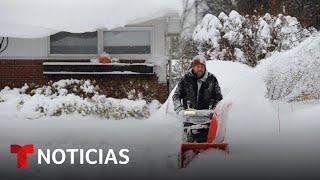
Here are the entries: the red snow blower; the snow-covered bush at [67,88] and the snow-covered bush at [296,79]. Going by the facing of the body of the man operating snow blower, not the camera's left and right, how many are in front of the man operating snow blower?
1

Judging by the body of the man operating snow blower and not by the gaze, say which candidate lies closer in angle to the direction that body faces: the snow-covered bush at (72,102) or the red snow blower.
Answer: the red snow blower

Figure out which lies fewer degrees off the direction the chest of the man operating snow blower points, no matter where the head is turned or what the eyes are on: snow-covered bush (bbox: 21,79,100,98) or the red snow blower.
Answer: the red snow blower

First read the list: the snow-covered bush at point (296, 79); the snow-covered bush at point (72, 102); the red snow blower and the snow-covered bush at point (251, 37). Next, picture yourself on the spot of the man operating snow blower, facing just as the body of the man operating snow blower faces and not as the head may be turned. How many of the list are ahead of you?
1

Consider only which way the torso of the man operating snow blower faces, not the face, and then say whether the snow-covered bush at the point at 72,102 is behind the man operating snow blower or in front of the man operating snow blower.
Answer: behind

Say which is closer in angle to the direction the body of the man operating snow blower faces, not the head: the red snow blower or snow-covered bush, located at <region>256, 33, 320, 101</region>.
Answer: the red snow blower

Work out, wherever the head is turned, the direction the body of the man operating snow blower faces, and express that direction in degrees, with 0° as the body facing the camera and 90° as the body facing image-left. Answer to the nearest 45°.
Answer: approximately 0°

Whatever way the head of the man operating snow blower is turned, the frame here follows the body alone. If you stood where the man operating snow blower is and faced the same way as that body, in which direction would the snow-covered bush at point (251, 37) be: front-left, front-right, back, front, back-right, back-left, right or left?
back

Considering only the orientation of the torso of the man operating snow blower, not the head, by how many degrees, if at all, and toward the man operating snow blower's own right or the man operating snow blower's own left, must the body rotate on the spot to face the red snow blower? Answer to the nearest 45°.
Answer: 0° — they already face it
